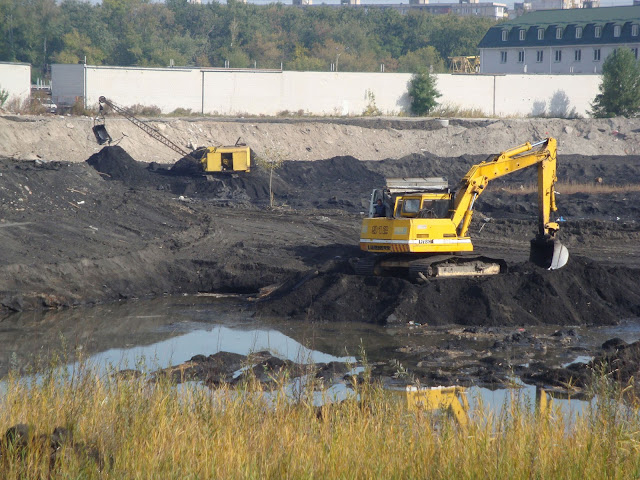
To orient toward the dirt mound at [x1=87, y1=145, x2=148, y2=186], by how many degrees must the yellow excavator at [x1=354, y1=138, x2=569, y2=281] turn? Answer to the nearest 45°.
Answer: approximately 90° to its left

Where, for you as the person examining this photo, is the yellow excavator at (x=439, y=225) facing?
facing away from the viewer and to the right of the viewer
